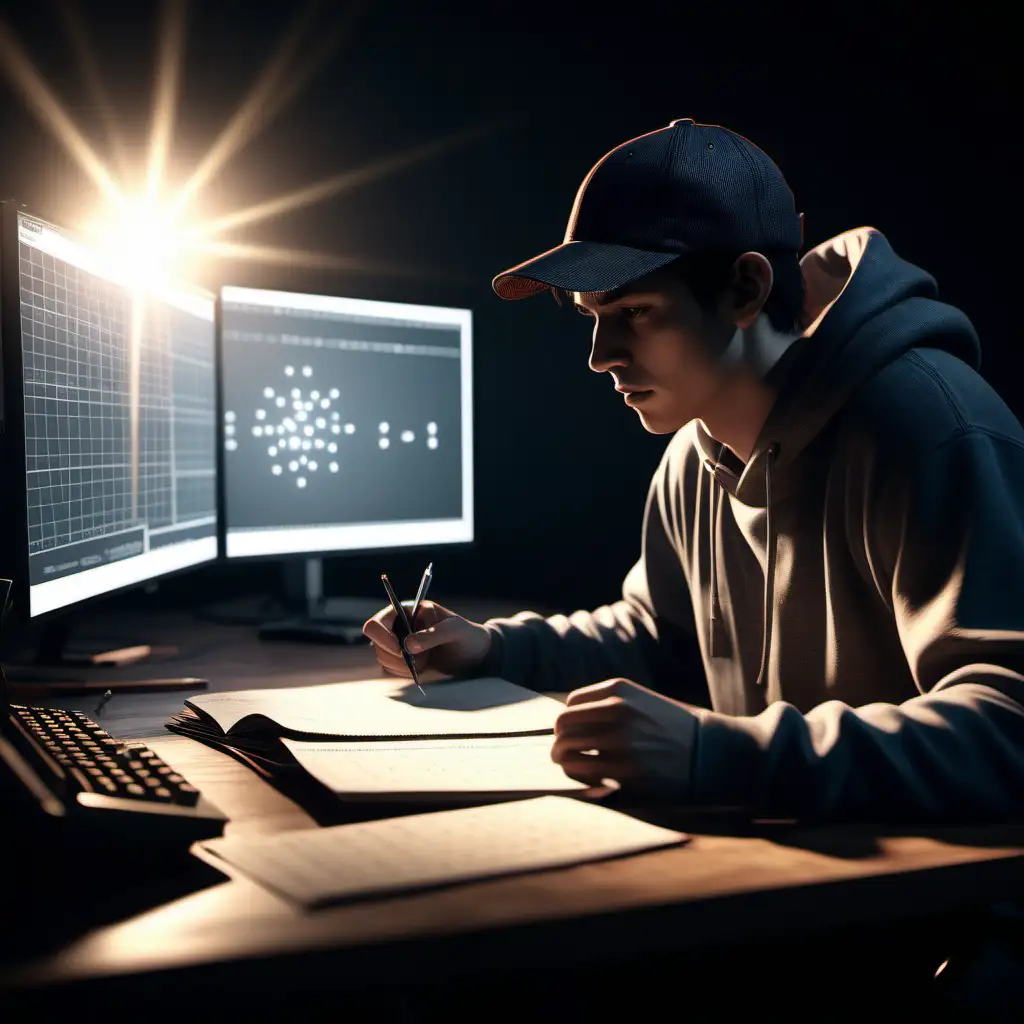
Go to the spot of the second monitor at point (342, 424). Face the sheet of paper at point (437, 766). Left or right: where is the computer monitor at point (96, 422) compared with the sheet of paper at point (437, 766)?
right

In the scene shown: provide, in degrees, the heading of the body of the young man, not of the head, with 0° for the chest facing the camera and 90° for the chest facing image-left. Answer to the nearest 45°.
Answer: approximately 45°

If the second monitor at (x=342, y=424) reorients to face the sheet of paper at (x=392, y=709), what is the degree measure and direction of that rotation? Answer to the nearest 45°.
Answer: approximately 45° to its right

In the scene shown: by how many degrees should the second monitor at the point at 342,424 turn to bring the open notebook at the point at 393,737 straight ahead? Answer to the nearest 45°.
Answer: approximately 45° to its right

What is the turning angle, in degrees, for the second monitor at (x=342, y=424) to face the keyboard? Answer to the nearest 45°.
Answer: approximately 45° to its right

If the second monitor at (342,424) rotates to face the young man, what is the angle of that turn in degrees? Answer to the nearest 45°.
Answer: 0° — it already faces them

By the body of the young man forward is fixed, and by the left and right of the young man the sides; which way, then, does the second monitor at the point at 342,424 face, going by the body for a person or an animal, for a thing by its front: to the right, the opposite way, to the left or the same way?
to the left

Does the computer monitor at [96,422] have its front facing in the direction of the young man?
yes

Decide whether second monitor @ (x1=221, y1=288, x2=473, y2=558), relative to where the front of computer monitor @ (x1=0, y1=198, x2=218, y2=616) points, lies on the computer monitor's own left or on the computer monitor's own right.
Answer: on the computer monitor's own left
